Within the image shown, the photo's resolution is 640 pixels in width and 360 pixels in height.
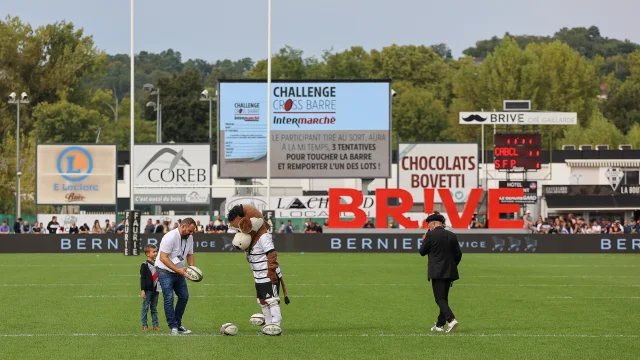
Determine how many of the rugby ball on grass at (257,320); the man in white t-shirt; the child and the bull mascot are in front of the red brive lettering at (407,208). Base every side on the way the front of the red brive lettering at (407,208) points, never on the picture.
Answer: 4

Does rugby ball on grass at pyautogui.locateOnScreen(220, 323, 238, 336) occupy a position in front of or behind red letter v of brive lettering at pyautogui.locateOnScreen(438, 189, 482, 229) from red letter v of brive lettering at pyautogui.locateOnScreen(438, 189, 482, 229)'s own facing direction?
in front

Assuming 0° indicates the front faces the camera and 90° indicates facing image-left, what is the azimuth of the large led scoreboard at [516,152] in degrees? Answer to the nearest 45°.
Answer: approximately 0°

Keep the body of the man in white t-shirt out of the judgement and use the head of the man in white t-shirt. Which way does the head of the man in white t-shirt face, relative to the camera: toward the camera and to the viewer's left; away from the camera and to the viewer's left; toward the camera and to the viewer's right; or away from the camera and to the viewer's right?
toward the camera and to the viewer's right

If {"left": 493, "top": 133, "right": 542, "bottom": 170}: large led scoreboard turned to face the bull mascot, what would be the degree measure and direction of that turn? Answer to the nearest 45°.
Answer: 0° — it already faces them

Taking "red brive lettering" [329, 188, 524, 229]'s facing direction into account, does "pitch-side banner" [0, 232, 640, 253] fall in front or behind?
in front

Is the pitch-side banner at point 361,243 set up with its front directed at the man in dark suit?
yes

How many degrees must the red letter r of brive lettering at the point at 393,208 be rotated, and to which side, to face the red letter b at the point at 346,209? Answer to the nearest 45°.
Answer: approximately 90° to its right

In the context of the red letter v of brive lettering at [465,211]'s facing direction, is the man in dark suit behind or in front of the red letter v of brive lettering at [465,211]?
in front

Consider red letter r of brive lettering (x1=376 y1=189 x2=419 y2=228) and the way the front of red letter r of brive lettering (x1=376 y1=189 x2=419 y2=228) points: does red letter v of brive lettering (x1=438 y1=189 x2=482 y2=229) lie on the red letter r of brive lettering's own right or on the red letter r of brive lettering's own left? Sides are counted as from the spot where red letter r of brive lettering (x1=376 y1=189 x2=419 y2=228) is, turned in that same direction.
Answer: on the red letter r of brive lettering's own left

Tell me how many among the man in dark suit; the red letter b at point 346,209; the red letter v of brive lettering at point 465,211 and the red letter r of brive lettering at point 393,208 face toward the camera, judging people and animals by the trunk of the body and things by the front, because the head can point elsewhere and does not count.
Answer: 3
